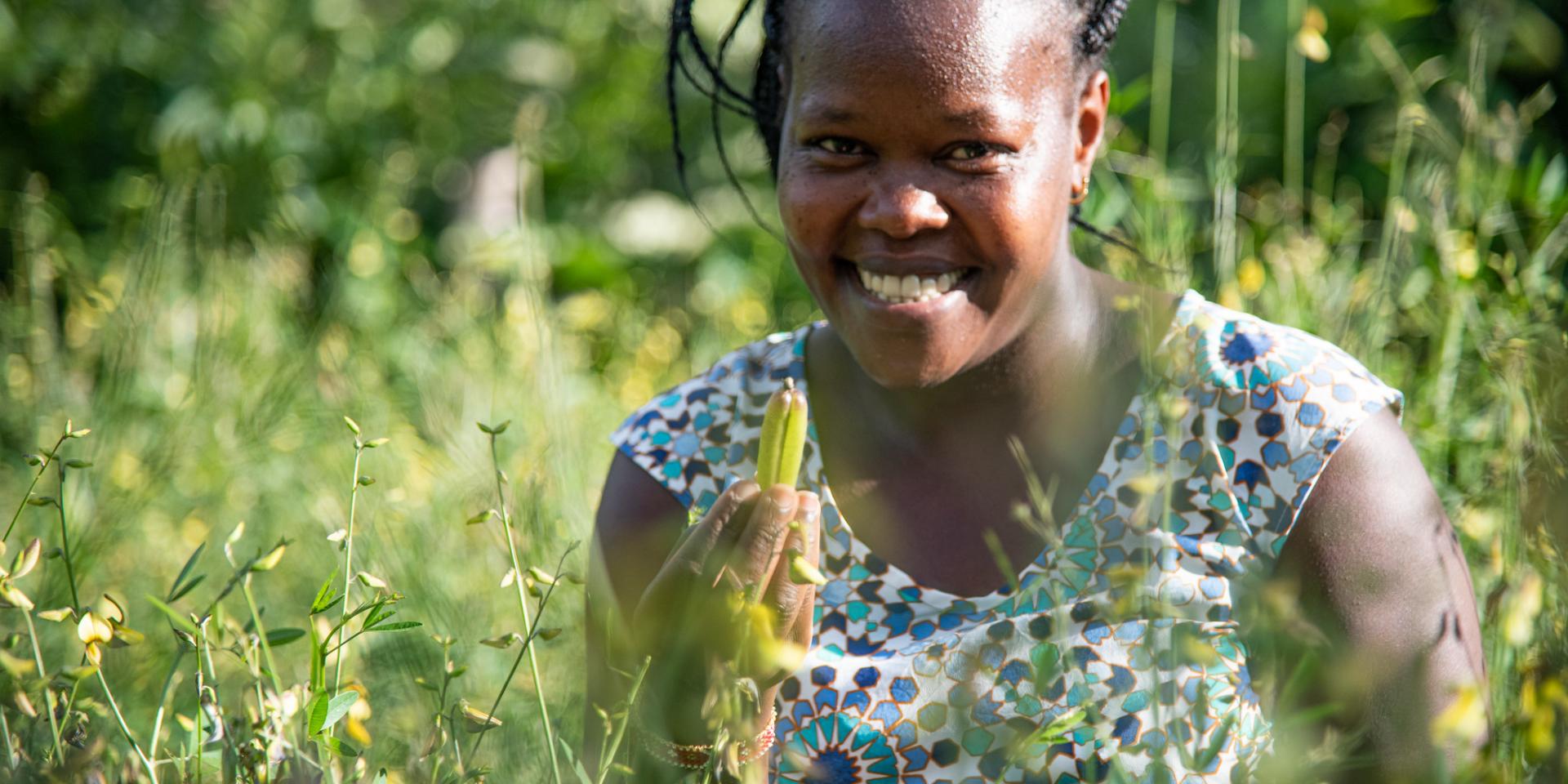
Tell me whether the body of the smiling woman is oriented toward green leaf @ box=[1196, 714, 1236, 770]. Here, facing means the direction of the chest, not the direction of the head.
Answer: yes

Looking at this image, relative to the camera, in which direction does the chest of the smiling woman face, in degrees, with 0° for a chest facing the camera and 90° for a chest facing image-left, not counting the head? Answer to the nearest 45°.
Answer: approximately 0°
